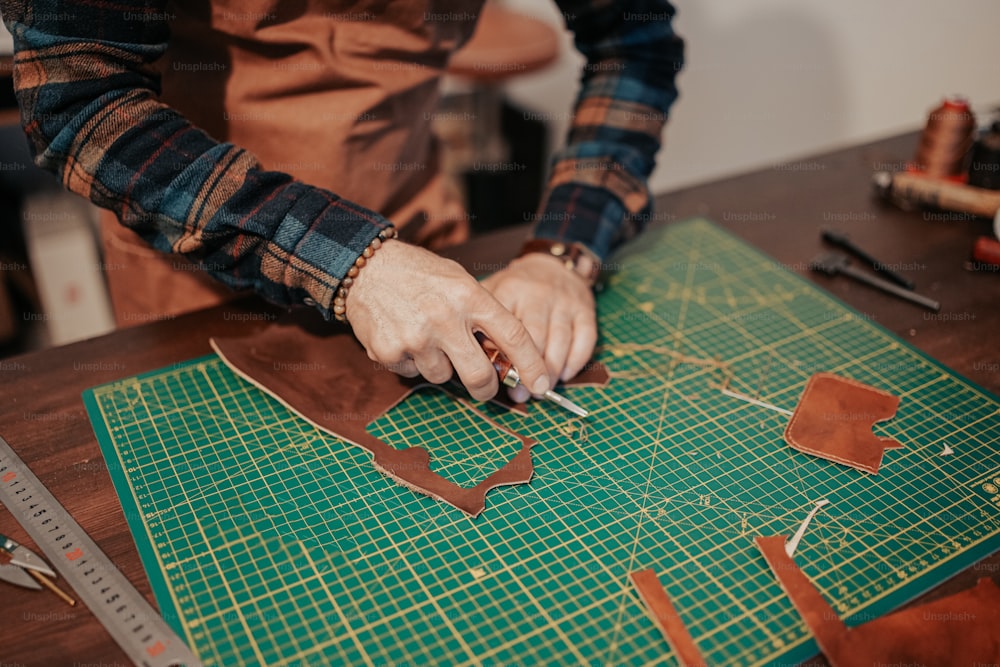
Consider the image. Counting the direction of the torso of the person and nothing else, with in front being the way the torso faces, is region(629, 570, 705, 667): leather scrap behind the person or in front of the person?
in front

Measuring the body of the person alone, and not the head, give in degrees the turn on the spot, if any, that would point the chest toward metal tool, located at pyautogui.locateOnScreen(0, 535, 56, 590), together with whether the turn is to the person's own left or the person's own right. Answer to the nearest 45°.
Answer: approximately 90° to the person's own right

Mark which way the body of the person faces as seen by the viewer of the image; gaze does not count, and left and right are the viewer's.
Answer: facing the viewer and to the right of the viewer

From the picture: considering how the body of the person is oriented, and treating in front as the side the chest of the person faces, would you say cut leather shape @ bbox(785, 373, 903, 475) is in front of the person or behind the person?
in front

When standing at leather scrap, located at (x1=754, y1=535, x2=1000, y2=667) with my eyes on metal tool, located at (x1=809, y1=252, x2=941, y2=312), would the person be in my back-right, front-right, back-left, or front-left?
front-left

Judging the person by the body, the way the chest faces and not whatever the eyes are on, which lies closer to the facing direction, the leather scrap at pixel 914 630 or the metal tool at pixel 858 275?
the leather scrap
